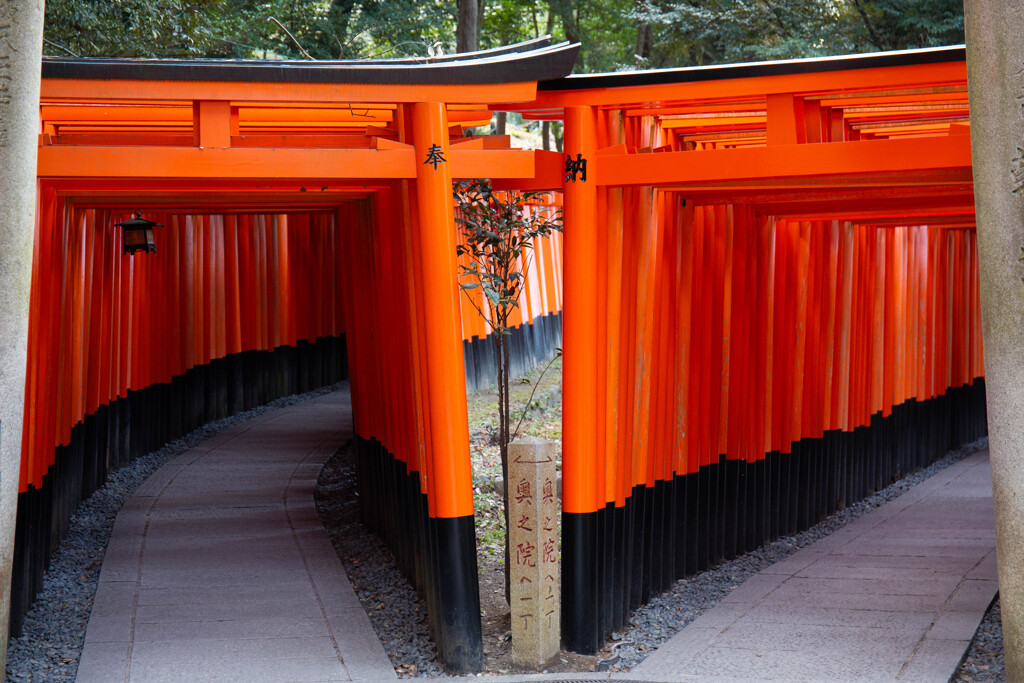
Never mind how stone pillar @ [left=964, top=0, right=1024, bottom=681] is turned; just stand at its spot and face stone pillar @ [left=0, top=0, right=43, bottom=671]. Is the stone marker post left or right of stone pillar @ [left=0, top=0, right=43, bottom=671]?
right

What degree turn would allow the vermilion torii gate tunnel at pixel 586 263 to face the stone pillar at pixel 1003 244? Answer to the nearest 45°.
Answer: approximately 45° to its left

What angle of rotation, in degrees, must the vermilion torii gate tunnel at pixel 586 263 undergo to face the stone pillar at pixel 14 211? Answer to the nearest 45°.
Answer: approximately 45° to its right
